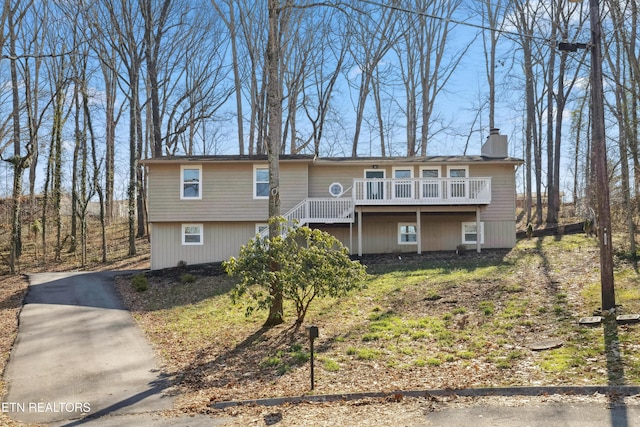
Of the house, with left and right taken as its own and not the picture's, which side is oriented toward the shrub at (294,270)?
front

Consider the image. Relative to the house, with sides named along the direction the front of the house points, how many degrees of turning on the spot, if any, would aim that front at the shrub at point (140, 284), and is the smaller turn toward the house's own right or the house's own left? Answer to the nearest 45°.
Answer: approximately 45° to the house's own right

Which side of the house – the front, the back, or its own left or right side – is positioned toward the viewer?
front

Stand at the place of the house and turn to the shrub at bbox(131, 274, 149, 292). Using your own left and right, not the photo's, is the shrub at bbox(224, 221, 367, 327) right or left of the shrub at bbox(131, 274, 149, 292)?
left

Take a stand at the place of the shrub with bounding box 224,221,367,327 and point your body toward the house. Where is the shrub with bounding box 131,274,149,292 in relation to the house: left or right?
left

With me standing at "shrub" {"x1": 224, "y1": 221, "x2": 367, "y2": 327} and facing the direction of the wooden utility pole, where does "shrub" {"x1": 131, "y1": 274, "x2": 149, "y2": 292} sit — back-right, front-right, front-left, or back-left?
back-left
